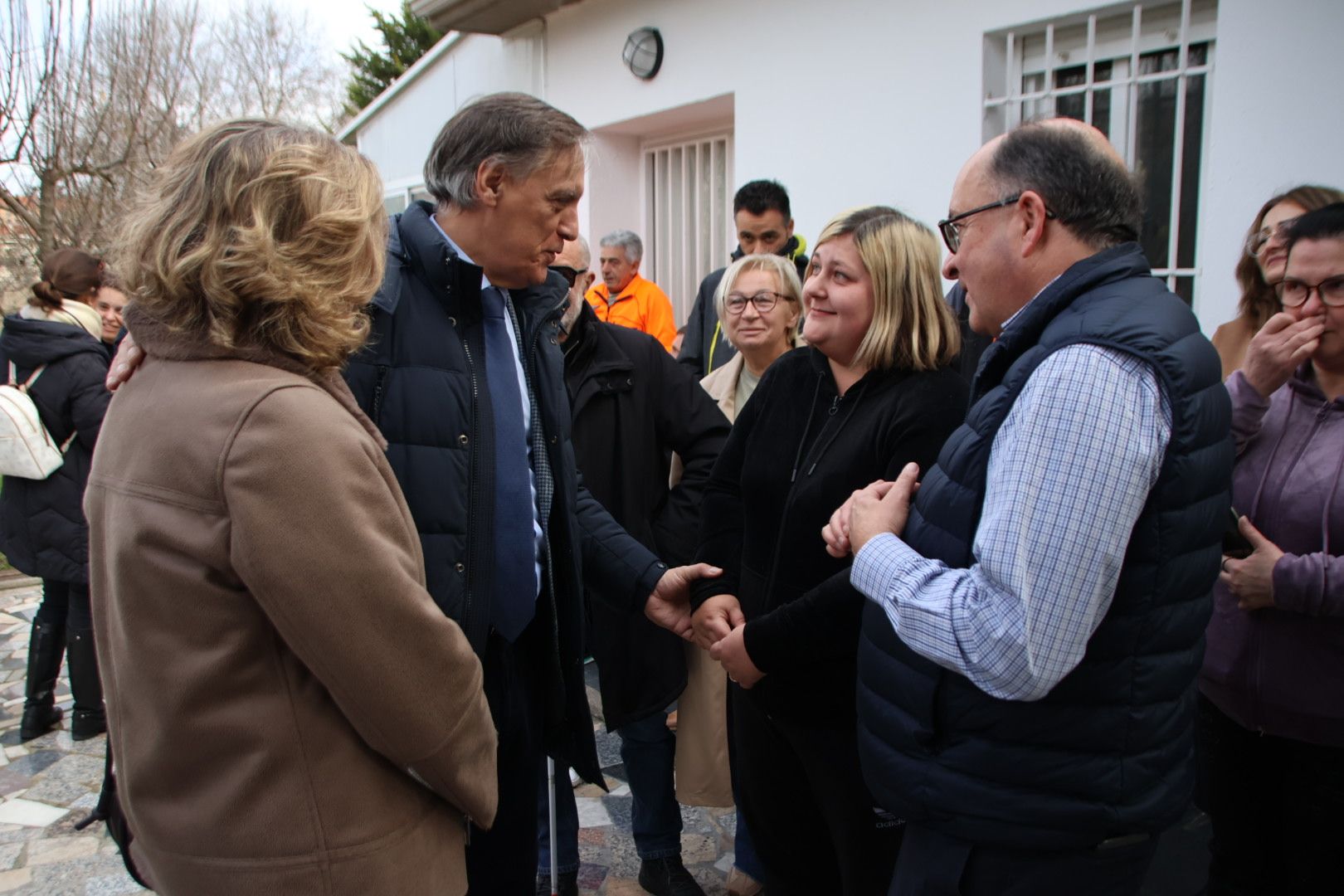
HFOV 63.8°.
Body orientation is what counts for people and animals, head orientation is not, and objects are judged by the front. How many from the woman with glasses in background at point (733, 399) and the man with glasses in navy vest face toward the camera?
1

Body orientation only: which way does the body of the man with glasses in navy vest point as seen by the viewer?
to the viewer's left

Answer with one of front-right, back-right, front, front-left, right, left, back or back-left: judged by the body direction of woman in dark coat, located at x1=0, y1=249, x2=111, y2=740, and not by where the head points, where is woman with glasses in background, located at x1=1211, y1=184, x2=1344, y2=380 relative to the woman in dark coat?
right

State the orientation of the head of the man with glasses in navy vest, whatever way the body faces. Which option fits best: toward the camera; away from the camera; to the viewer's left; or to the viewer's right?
to the viewer's left

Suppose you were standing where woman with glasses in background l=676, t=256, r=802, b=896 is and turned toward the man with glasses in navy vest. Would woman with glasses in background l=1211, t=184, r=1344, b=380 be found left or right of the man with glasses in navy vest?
left

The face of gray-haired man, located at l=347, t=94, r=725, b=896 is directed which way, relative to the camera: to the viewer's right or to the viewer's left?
to the viewer's right

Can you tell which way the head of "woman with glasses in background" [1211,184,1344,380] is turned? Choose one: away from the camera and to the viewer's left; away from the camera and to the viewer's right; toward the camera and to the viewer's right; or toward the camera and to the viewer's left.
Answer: toward the camera and to the viewer's left

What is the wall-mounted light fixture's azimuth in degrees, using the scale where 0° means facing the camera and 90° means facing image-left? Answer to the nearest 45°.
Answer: approximately 45°

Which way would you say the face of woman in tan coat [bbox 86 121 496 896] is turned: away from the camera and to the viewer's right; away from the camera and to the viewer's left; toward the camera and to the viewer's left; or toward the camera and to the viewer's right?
away from the camera and to the viewer's right

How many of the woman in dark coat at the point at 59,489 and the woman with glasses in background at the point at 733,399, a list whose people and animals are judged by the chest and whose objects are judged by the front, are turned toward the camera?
1

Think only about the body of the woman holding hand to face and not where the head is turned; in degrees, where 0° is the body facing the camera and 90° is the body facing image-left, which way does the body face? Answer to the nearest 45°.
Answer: approximately 45°

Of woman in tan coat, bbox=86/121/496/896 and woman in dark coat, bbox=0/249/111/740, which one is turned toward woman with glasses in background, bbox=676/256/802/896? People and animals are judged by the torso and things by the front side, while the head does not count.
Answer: the woman in tan coat

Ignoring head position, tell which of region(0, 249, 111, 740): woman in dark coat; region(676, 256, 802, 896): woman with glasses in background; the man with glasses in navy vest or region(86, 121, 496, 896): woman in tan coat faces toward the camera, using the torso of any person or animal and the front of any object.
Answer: the woman with glasses in background

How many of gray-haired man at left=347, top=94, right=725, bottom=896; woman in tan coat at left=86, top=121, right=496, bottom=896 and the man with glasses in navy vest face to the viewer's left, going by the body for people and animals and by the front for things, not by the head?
1

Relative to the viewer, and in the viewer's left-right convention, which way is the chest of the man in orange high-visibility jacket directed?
facing the viewer and to the left of the viewer

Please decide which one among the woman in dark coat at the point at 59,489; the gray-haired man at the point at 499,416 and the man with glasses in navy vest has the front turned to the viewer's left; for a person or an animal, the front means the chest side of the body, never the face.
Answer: the man with glasses in navy vest

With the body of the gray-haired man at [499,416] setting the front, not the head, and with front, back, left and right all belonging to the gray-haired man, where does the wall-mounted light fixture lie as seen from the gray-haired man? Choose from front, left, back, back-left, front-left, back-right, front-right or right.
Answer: back-left

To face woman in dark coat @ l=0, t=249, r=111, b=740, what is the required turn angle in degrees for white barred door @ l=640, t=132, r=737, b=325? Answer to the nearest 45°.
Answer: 0° — it already faces them

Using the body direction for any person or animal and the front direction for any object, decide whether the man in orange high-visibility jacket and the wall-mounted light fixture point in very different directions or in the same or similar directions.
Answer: same or similar directions

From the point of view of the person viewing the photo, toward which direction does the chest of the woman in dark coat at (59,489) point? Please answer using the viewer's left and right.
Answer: facing away from the viewer and to the right of the viewer
